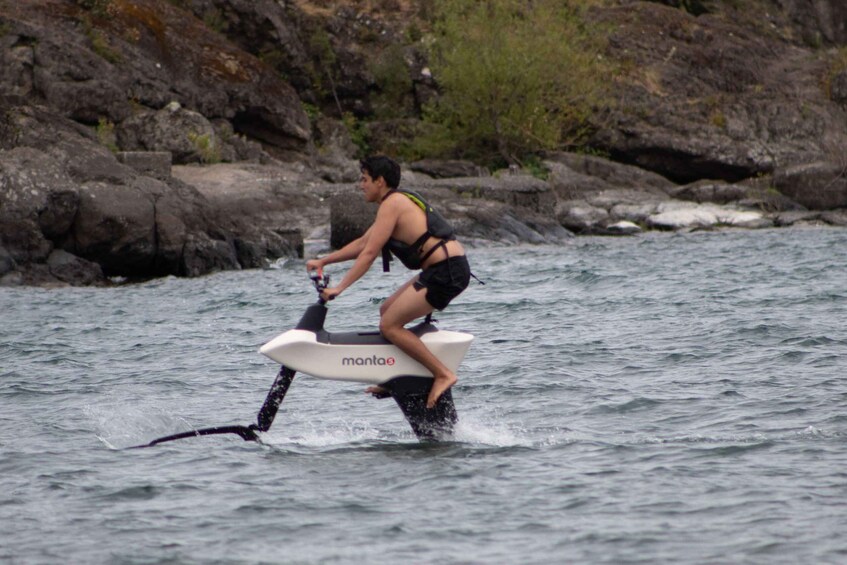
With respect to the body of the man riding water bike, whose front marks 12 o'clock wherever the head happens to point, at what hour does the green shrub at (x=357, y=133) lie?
The green shrub is roughly at 3 o'clock from the man riding water bike.

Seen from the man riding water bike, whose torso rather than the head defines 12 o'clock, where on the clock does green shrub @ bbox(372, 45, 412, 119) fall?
The green shrub is roughly at 3 o'clock from the man riding water bike.

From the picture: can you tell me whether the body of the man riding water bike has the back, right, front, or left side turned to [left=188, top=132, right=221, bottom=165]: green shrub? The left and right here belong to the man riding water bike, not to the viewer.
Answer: right

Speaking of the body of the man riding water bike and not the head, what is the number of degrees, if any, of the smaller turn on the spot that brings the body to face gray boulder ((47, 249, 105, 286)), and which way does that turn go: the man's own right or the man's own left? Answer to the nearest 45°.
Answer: approximately 90° to the man's own right

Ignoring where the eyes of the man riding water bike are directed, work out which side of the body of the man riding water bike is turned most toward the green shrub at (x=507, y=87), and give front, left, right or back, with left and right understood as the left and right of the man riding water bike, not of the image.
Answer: right

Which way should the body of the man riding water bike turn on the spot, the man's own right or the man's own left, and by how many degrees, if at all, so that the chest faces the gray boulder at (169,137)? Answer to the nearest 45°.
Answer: approximately 90° to the man's own right

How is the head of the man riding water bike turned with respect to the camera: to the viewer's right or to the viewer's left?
to the viewer's left

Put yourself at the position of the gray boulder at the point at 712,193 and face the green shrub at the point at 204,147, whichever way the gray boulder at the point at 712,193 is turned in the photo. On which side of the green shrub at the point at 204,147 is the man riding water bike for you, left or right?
left

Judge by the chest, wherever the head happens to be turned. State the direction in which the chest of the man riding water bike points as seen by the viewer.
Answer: to the viewer's left
